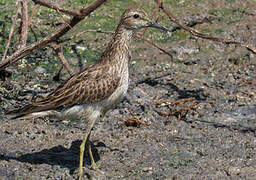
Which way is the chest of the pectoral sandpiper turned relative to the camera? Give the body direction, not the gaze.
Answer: to the viewer's right

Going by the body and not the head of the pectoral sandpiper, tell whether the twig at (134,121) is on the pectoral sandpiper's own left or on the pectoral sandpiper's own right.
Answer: on the pectoral sandpiper's own left
